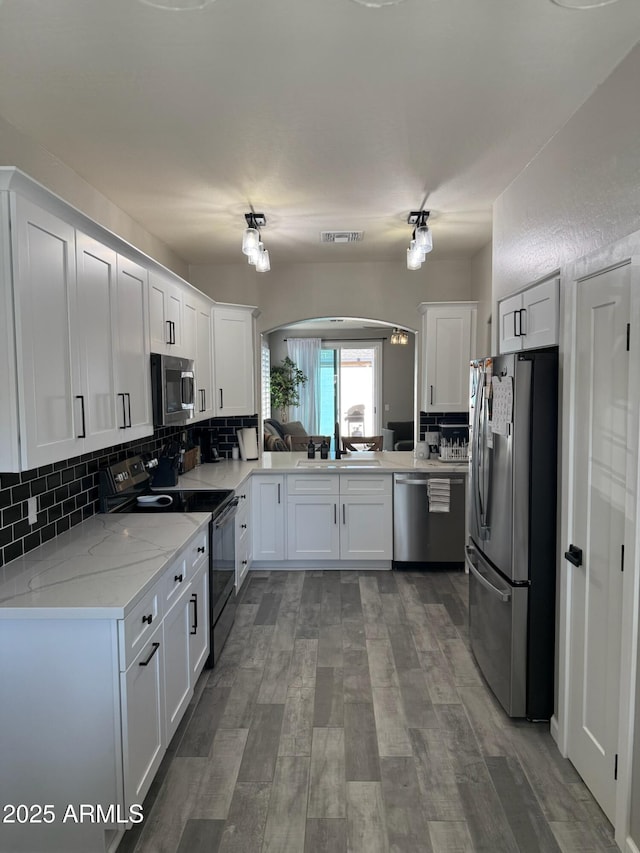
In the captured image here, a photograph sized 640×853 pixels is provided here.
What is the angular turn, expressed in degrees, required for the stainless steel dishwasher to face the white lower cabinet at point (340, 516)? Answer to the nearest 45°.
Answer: approximately 90° to its right

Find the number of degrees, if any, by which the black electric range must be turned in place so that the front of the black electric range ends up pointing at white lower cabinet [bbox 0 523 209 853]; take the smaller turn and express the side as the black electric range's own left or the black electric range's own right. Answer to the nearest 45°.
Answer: approximately 90° to the black electric range's own right

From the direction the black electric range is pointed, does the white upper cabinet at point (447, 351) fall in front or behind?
in front

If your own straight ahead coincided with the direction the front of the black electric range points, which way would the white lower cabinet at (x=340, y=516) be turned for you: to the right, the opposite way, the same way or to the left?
to the right

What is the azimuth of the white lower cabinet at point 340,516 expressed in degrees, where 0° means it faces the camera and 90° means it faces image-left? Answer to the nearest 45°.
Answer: approximately 0°

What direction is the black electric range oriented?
to the viewer's right

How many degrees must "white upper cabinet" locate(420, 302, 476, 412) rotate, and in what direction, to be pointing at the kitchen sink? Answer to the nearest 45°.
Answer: approximately 90° to its right

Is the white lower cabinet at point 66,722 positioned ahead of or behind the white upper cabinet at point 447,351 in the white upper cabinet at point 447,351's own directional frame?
ahead

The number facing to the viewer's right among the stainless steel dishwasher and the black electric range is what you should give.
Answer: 1
